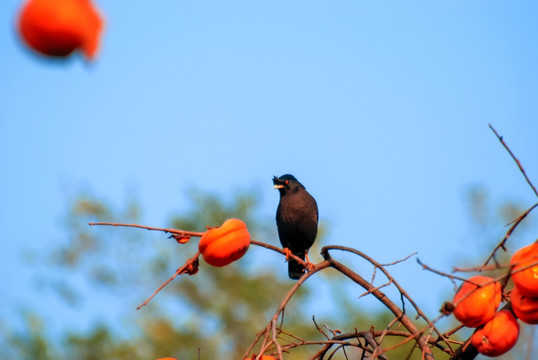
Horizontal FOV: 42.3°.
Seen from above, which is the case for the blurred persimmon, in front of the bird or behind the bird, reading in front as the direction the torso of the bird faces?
in front

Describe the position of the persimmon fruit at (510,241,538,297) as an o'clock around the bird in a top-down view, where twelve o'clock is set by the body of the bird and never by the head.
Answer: The persimmon fruit is roughly at 10 o'clock from the bird.

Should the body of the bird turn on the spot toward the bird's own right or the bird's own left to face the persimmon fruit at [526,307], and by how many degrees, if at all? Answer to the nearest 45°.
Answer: approximately 45° to the bird's own left

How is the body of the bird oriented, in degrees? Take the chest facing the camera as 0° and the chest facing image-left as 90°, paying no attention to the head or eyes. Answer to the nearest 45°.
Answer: approximately 45°

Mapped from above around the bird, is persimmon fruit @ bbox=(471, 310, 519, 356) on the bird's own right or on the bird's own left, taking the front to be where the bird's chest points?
on the bird's own left

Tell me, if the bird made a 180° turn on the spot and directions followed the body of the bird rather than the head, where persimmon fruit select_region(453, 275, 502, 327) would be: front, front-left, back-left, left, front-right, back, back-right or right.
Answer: back-right
